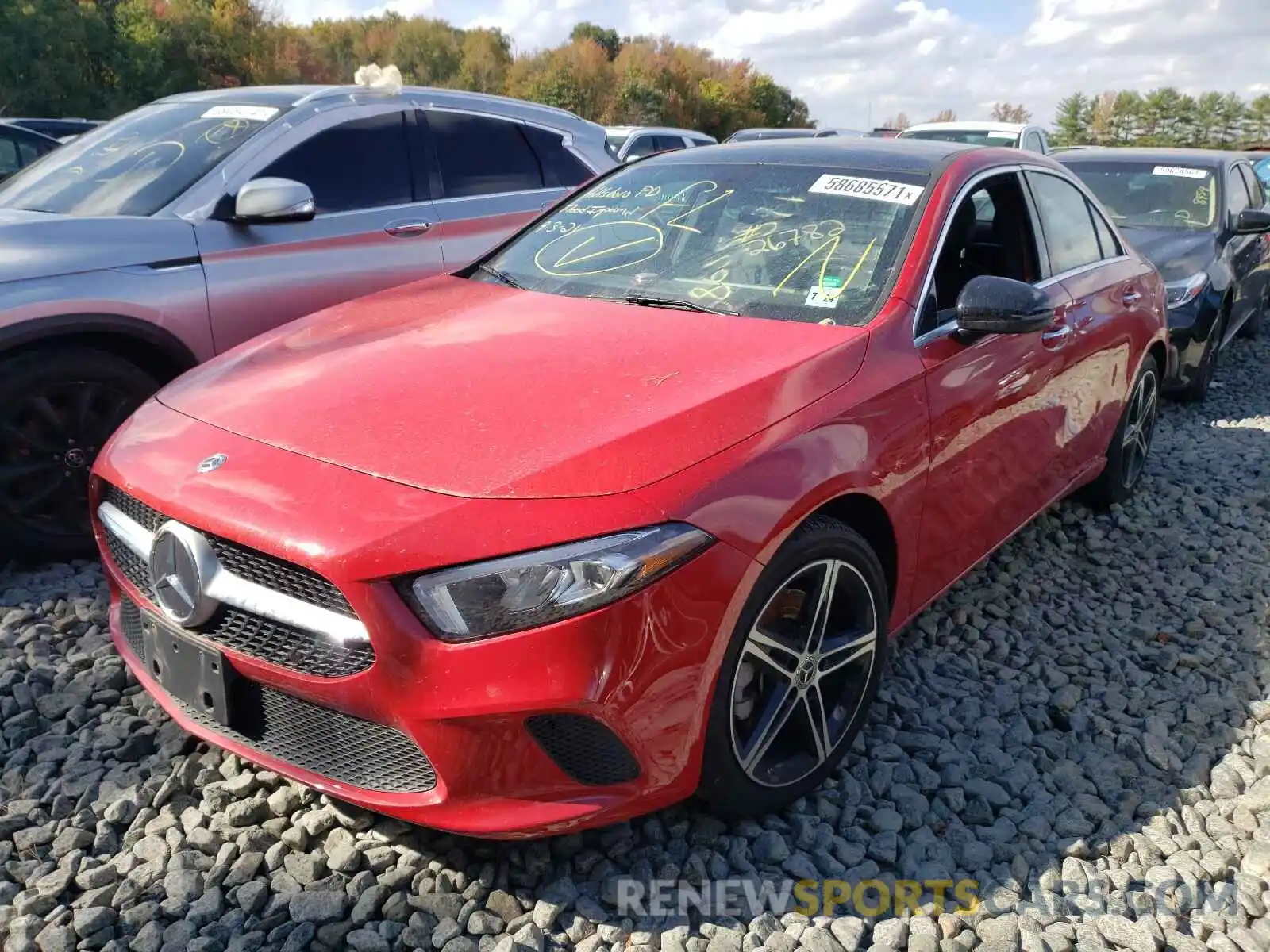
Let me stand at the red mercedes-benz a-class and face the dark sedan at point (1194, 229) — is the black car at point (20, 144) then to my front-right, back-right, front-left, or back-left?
front-left

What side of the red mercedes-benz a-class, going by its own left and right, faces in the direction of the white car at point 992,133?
back

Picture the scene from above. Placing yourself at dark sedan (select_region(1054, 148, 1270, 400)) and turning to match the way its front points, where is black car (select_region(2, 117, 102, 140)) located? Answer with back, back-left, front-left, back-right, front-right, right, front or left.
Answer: front-right

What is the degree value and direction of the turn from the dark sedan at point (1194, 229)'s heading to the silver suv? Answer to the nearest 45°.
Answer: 0° — it already faces it

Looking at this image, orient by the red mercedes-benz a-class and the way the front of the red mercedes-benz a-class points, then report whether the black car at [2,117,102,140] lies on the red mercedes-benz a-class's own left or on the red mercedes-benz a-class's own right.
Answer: on the red mercedes-benz a-class's own right

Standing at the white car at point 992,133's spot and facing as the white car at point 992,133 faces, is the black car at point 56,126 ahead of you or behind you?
ahead

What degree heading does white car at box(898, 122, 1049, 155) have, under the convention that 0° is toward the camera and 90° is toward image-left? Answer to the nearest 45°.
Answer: approximately 45°

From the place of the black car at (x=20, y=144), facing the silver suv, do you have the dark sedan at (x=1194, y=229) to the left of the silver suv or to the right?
left

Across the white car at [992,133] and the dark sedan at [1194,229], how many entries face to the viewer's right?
0

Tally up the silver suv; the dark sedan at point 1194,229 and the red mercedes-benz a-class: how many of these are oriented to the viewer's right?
0

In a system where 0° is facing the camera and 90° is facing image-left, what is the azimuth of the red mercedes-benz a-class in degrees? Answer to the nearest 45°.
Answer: approximately 45°
